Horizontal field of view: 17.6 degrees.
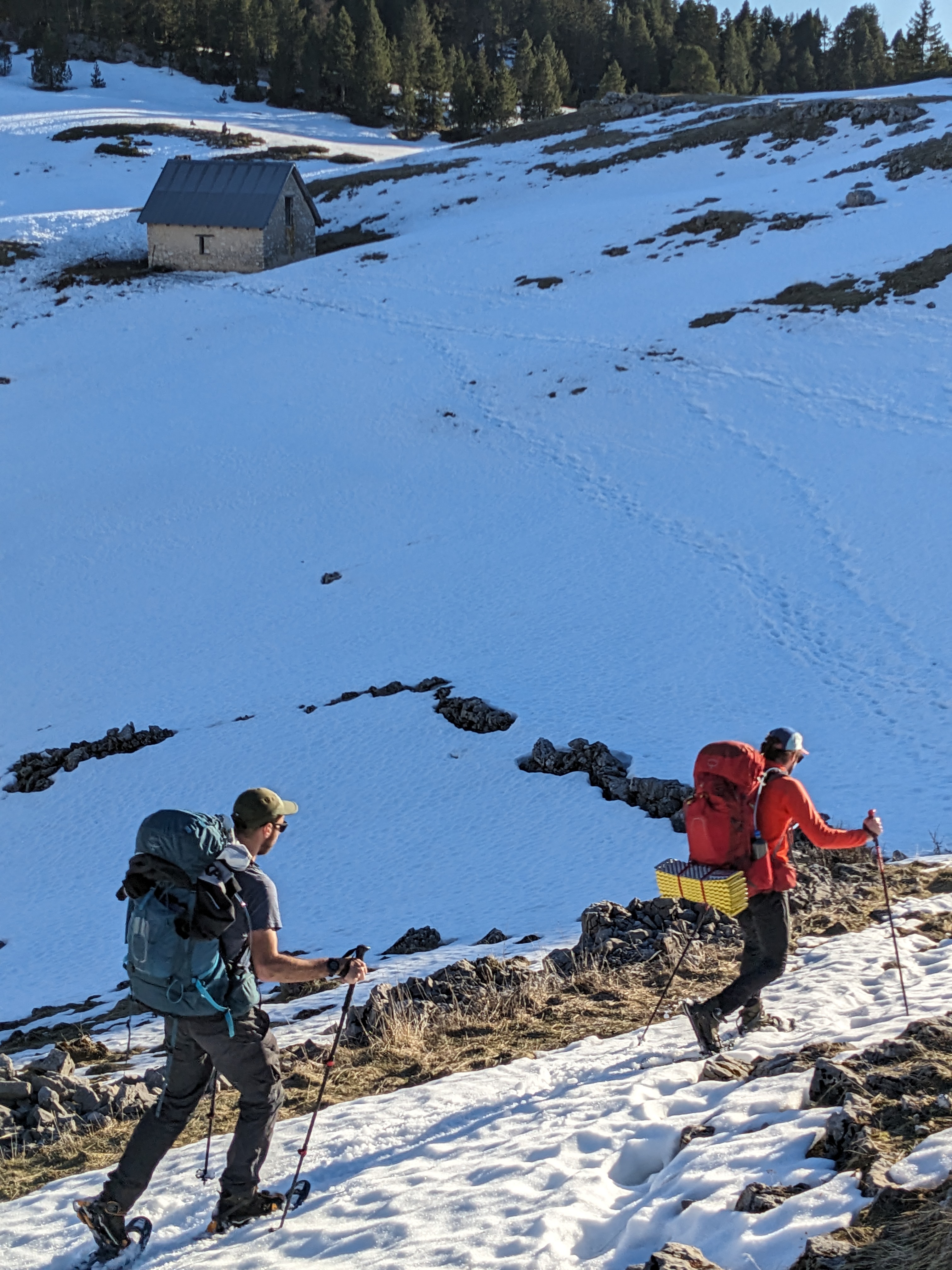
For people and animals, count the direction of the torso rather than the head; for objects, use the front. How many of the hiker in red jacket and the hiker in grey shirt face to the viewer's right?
2

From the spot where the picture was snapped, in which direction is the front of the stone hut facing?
facing the viewer and to the right of the viewer

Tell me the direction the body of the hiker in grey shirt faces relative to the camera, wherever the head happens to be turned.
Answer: to the viewer's right

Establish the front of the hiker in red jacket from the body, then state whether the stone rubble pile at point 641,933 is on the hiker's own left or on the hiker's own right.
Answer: on the hiker's own left

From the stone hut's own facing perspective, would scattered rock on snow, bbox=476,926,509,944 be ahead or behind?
ahead

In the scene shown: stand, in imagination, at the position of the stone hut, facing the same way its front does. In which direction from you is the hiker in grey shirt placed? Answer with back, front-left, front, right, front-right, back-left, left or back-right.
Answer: front-right

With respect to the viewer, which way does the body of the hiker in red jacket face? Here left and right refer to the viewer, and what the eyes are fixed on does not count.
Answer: facing to the right of the viewer

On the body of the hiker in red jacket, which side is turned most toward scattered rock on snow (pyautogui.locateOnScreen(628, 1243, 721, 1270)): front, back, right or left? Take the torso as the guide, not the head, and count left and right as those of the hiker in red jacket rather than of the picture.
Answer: right

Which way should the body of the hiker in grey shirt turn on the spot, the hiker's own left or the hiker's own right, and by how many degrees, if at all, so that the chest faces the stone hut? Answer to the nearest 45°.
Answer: approximately 90° to the hiker's own left

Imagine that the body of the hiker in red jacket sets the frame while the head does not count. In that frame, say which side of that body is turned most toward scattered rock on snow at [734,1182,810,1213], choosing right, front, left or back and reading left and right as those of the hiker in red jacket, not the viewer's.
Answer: right
